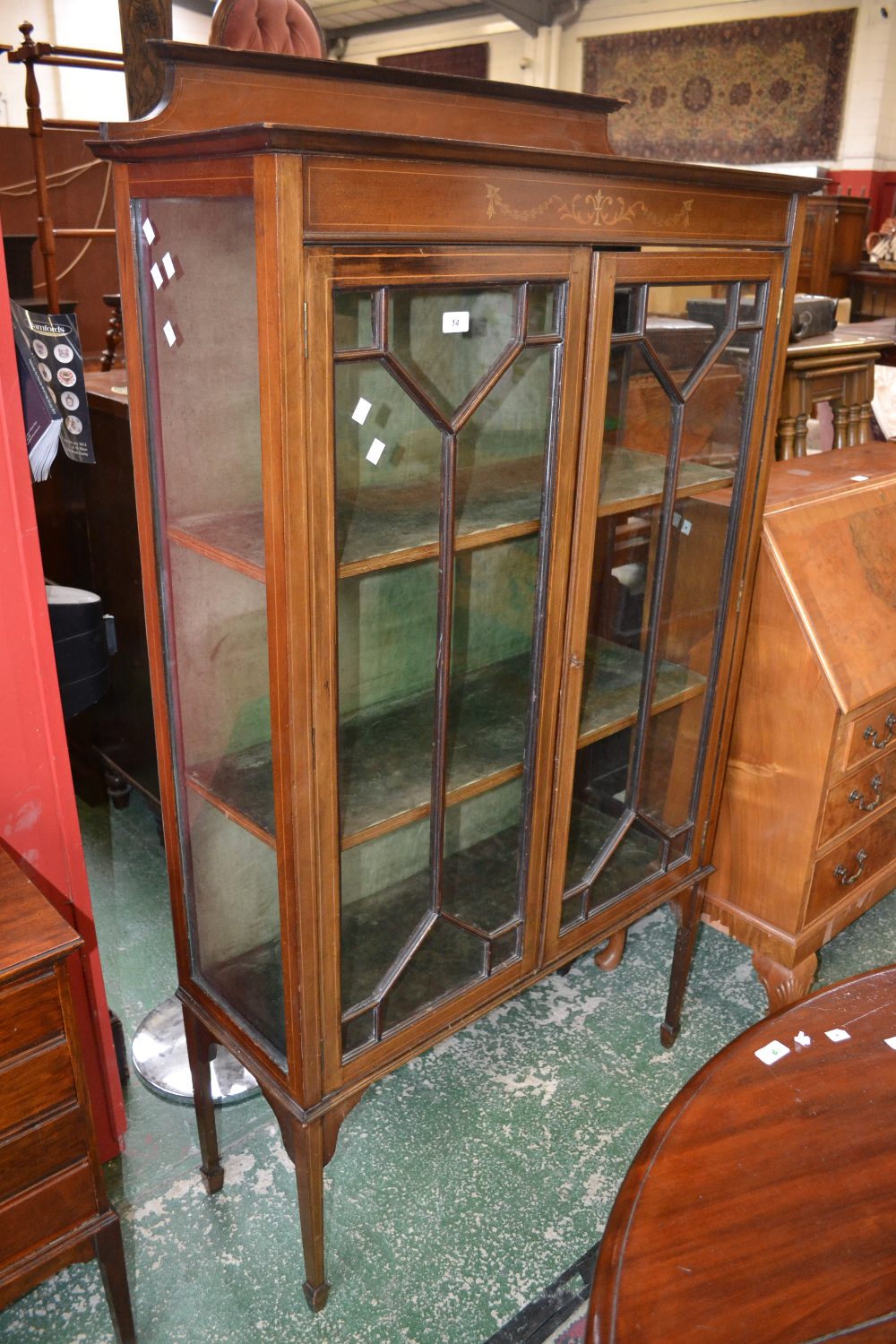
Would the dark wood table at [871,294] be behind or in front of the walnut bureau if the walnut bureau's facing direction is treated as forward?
behind

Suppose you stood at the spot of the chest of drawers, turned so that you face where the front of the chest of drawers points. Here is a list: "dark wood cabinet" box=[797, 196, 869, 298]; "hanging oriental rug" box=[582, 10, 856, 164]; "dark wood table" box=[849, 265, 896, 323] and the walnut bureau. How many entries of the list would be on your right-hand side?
0

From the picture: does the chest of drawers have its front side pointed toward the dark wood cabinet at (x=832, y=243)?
no

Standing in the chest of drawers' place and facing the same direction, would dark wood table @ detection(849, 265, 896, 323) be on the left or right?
on its left

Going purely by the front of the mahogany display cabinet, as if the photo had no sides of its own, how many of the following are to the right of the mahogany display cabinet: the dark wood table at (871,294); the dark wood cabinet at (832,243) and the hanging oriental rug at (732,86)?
0

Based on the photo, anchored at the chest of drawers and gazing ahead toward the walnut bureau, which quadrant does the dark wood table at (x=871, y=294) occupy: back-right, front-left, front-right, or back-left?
front-left

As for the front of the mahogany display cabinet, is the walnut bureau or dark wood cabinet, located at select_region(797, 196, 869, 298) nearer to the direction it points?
the walnut bureau

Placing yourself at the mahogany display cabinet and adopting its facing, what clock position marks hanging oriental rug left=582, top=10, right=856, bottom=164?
The hanging oriental rug is roughly at 8 o'clock from the mahogany display cabinet.

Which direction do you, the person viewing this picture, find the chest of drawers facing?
facing the viewer and to the right of the viewer

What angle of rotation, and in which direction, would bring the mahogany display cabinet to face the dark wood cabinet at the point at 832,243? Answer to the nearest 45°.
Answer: approximately 135° to its left

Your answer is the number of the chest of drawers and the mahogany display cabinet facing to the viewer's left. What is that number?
0

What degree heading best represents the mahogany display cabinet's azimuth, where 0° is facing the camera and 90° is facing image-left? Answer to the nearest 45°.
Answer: approximately 315°

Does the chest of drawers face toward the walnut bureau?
no
